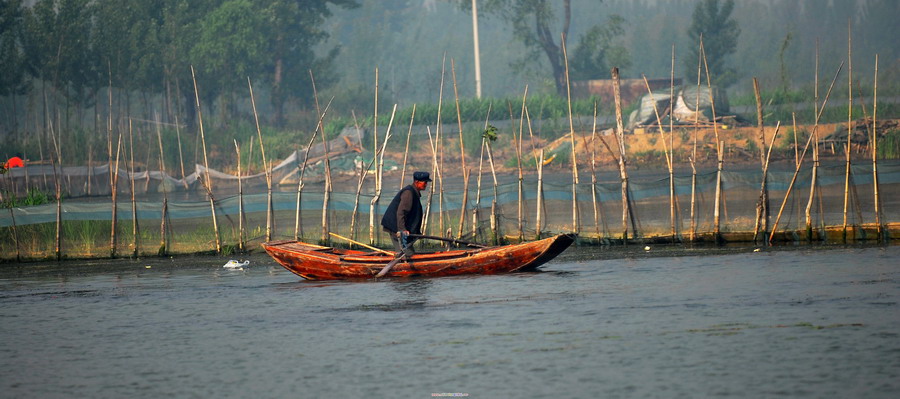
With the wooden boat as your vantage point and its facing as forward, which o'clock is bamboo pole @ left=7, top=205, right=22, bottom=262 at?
The bamboo pole is roughly at 7 o'clock from the wooden boat.

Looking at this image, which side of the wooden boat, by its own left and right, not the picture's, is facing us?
right

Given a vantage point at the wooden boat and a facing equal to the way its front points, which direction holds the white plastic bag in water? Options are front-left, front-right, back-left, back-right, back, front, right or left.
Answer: back-left
